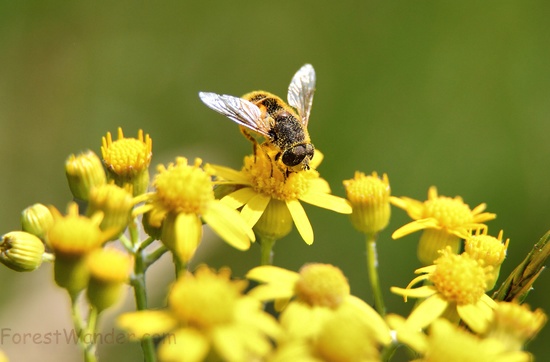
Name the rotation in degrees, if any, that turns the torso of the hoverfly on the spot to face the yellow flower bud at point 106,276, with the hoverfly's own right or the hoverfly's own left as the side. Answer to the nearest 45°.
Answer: approximately 90° to the hoverfly's own right

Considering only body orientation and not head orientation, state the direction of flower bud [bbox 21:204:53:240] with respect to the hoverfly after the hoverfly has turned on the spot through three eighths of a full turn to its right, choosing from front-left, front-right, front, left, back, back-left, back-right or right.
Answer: front-left

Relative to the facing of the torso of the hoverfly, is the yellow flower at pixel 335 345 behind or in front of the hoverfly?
in front

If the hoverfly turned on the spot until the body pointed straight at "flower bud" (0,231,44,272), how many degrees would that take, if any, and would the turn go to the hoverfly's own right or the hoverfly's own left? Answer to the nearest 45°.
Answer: approximately 90° to the hoverfly's own right

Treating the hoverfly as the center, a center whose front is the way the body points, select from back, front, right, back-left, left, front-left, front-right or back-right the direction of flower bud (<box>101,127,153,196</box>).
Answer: right

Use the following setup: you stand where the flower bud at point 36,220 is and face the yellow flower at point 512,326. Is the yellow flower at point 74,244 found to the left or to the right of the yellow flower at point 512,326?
right

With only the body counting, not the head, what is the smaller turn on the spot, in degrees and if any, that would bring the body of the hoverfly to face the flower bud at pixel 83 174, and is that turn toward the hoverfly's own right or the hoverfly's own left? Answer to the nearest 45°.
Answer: approximately 90° to the hoverfly's own right

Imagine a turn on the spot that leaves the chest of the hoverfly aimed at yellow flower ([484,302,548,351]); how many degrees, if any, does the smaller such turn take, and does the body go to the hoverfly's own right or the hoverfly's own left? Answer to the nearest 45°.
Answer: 0° — it already faces it

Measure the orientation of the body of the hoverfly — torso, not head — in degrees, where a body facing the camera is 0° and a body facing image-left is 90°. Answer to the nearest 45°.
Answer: approximately 315°

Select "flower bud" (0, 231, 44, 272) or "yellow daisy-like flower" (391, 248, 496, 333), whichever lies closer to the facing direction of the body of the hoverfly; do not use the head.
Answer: the yellow daisy-like flower

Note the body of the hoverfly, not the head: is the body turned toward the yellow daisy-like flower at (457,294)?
yes

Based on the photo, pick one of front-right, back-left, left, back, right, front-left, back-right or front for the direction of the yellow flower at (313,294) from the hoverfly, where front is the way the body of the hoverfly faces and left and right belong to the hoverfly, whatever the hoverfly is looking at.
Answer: front-right

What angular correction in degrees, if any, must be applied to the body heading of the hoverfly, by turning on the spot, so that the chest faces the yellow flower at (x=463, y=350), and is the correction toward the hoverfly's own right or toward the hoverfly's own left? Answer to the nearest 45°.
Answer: approximately 45° to the hoverfly's own right
